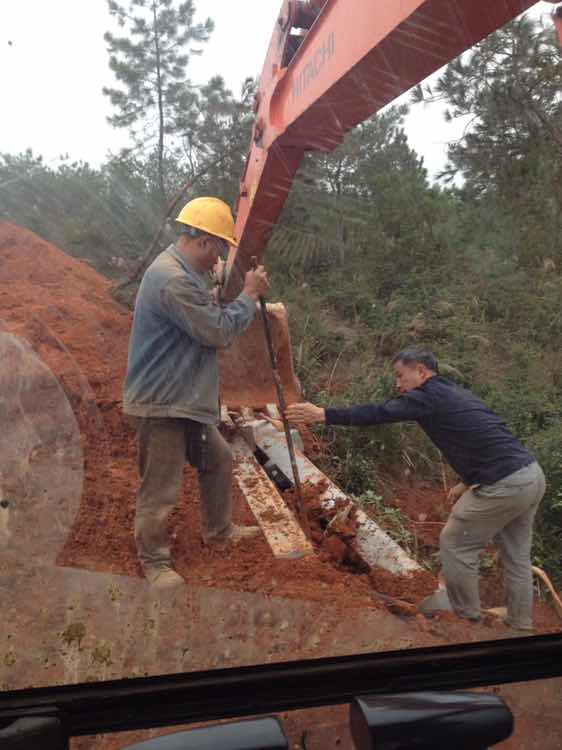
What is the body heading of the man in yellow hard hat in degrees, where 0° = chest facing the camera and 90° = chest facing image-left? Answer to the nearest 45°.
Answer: approximately 270°

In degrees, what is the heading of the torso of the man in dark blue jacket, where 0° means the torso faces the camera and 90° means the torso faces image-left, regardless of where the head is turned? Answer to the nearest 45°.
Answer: approximately 90°

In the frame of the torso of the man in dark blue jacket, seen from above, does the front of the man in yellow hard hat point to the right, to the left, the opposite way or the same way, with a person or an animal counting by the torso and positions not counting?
the opposite way

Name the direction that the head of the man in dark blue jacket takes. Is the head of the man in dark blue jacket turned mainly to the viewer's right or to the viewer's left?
to the viewer's left

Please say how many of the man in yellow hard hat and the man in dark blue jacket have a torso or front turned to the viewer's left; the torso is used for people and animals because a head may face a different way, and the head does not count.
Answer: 1

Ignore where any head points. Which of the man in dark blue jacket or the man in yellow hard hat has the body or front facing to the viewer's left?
the man in dark blue jacket
